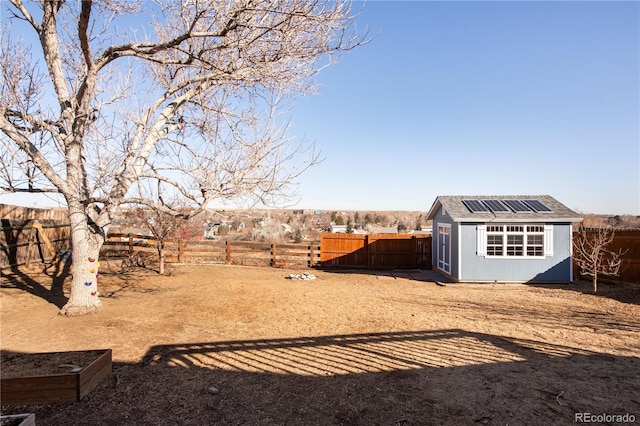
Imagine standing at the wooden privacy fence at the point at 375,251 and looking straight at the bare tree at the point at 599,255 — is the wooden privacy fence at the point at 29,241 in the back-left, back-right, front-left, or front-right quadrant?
back-right

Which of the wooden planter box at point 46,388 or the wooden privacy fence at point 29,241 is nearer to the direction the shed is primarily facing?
the wooden privacy fence

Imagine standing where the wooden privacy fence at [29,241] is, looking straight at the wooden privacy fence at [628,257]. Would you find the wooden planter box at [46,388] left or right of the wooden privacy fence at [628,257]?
right

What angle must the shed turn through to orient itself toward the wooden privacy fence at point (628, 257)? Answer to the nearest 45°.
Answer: approximately 180°

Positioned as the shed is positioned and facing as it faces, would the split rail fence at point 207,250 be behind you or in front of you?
in front

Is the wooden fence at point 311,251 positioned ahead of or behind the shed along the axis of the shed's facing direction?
ahead

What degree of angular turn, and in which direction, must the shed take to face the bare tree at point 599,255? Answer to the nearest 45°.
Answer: approximately 180°

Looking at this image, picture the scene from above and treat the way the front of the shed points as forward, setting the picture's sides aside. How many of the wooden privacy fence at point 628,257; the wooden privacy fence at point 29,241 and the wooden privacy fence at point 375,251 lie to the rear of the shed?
1

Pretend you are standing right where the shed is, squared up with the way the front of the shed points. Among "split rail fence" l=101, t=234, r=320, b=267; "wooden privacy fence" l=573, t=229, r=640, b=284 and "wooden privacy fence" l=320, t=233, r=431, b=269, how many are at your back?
1

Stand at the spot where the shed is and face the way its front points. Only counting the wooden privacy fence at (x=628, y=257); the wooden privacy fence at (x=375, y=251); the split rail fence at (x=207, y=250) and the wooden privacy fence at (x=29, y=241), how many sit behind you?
1

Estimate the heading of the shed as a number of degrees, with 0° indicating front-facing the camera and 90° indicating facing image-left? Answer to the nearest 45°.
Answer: approximately 90°
